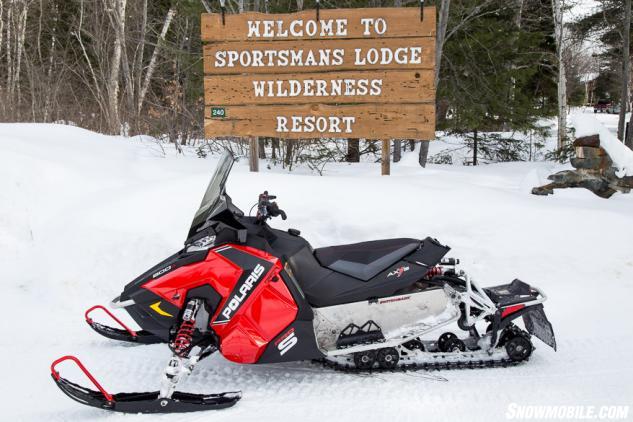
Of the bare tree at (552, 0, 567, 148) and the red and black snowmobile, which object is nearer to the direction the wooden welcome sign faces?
the red and black snowmobile

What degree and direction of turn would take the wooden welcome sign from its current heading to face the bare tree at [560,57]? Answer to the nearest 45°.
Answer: approximately 135° to its left

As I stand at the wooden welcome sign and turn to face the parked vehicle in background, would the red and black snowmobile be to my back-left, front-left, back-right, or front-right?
back-right

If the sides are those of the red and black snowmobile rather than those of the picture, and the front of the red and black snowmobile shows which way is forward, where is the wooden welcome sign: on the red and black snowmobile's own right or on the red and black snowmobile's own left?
on the red and black snowmobile's own right

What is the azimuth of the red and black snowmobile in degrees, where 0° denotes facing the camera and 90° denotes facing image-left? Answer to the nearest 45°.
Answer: approximately 90°

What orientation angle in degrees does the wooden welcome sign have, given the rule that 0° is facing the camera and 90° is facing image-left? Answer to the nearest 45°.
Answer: approximately 0°

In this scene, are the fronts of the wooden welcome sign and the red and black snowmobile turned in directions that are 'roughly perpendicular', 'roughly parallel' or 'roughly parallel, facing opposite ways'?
roughly perpendicular

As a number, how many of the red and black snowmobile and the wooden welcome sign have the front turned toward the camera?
1

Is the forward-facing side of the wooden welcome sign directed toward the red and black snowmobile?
yes

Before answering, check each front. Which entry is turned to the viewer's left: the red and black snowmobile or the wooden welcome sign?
the red and black snowmobile

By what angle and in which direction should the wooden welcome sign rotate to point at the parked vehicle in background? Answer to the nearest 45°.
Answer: approximately 135° to its left
